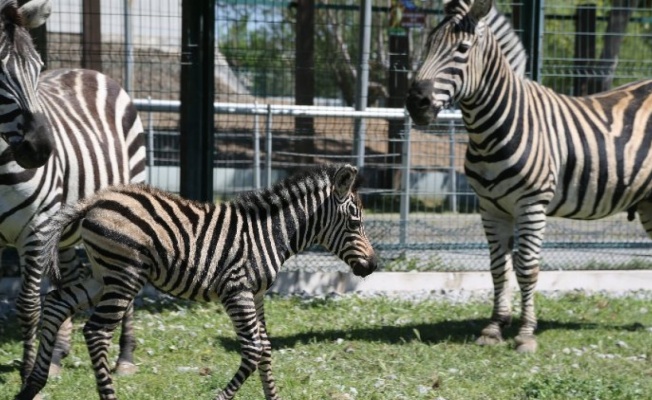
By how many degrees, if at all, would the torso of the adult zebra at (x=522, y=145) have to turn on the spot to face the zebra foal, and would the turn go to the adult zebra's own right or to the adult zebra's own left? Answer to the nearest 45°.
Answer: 0° — it already faces it

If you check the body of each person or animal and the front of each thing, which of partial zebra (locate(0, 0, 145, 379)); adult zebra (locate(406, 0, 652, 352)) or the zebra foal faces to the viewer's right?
the zebra foal

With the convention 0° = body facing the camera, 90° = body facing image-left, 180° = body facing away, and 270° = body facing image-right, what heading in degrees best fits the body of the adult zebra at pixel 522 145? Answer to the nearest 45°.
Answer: approximately 45°

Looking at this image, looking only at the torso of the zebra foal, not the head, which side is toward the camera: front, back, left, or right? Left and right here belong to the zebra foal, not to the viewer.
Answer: right

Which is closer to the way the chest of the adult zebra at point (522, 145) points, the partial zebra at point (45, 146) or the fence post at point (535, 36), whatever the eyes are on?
the partial zebra

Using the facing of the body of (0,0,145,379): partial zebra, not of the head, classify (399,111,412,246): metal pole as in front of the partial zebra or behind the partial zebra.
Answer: behind

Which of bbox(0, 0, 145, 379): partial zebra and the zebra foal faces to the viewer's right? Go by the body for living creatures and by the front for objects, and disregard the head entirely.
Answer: the zebra foal

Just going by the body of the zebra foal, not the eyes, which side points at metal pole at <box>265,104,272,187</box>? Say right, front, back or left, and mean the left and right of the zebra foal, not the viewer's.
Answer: left

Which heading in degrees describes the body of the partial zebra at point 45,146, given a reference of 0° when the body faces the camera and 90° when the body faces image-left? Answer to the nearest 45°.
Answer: approximately 45°

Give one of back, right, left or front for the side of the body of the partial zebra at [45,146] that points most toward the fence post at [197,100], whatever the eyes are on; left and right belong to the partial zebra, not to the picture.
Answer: back
